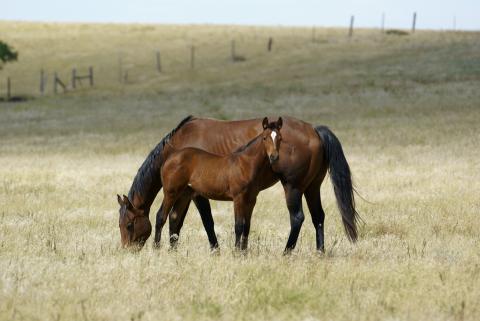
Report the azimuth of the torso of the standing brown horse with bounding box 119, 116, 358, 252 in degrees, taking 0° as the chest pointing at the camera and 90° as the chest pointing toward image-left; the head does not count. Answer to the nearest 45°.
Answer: approximately 90°

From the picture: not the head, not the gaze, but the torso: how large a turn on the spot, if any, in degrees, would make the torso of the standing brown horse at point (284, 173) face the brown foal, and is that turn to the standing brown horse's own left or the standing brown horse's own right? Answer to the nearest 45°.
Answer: approximately 45° to the standing brown horse's own left
